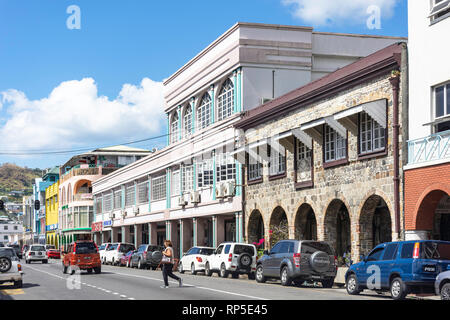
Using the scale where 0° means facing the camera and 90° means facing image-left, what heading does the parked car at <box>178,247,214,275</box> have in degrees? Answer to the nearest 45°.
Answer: approximately 135°

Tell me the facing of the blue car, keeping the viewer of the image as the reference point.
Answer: facing away from the viewer and to the left of the viewer

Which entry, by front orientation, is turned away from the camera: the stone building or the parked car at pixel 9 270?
the parked car

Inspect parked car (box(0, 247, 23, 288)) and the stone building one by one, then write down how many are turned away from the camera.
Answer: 1

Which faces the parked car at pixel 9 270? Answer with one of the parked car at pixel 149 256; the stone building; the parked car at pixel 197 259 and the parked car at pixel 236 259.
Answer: the stone building

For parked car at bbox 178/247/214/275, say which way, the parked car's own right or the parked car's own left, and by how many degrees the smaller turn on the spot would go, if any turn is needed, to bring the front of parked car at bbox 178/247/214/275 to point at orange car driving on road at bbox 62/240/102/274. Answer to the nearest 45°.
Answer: approximately 45° to the parked car's own left

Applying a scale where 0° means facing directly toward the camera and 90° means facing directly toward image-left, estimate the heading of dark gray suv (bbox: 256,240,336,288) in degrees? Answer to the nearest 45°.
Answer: approximately 135°

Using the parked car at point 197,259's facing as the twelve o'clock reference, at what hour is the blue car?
The blue car is roughly at 7 o'clock from the parked car.

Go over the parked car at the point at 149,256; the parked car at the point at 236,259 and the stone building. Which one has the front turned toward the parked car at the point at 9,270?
the stone building

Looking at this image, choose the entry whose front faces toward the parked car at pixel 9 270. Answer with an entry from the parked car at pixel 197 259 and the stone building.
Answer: the stone building
